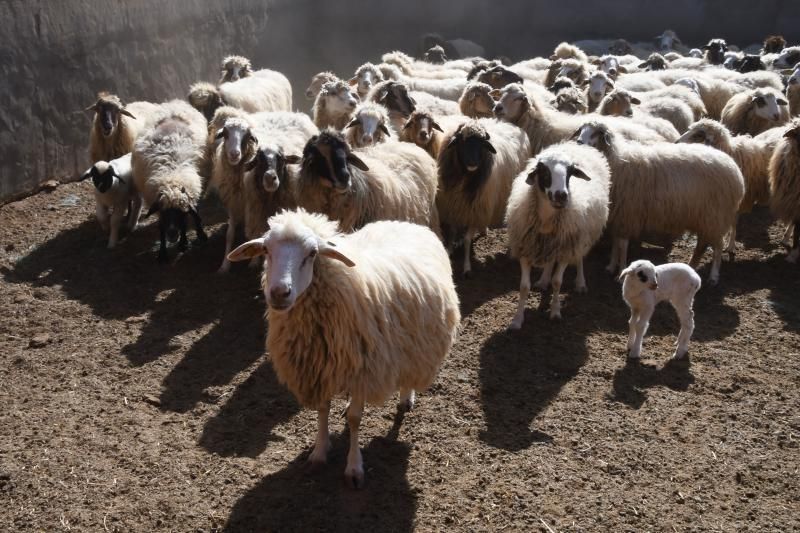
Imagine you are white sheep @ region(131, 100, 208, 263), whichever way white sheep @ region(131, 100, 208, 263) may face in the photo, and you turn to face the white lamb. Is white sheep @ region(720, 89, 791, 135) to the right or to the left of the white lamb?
left

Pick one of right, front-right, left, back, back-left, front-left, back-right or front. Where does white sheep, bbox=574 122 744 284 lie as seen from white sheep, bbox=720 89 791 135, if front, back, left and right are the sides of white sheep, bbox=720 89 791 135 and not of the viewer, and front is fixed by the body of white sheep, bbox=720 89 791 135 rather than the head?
front-right

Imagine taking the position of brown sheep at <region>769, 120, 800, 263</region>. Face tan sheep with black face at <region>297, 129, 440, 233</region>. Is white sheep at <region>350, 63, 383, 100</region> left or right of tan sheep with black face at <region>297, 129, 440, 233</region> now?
right

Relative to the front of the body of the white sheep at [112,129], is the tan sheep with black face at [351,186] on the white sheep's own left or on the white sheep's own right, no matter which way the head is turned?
on the white sheep's own left

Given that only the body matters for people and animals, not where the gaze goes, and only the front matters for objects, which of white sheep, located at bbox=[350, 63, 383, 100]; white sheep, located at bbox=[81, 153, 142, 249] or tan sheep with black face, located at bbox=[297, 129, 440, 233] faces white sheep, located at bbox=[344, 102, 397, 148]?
white sheep, located at bbox=[350, 63, 383, 100]

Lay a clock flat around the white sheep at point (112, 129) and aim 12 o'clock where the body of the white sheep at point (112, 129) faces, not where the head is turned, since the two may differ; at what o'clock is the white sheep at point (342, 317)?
the white sheep at point (342, 317) is roughly at 10 o'clock from the white sheep at point (112, 129).

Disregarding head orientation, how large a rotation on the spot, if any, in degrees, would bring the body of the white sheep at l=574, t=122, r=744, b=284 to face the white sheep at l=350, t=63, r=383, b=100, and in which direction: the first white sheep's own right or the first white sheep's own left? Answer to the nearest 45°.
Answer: approximately 45° to the first white sheep's own right

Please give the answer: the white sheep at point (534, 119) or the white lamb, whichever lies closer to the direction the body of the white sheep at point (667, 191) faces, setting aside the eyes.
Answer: the white sheep

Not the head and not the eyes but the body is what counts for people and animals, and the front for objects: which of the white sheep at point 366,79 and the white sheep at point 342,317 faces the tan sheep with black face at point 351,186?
the white sheep at point 366,79

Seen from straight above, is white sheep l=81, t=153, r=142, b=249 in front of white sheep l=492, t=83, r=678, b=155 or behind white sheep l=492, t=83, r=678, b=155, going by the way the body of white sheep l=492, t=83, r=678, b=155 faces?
in front

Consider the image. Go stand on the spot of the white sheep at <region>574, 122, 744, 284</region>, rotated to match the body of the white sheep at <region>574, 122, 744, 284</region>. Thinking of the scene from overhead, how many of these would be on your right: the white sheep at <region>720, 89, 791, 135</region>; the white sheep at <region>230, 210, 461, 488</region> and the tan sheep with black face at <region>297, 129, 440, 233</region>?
1

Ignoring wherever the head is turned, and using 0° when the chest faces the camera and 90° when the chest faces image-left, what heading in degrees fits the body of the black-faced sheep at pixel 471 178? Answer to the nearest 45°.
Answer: approximately 45°

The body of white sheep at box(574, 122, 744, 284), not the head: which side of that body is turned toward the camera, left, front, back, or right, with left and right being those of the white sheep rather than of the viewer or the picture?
left

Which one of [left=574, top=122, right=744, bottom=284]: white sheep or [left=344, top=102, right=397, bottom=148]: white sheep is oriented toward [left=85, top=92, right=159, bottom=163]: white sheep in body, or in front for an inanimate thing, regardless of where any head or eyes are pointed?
[left=574, top=122, right=744, bottom=284]: white sheep
